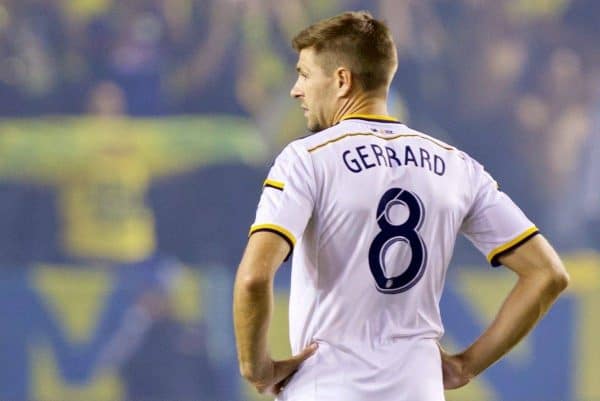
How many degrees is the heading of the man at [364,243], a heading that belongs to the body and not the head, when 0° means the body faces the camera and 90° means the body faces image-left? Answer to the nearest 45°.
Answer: approximately 135°

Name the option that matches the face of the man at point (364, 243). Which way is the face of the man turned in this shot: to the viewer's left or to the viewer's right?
to the viewer's left
